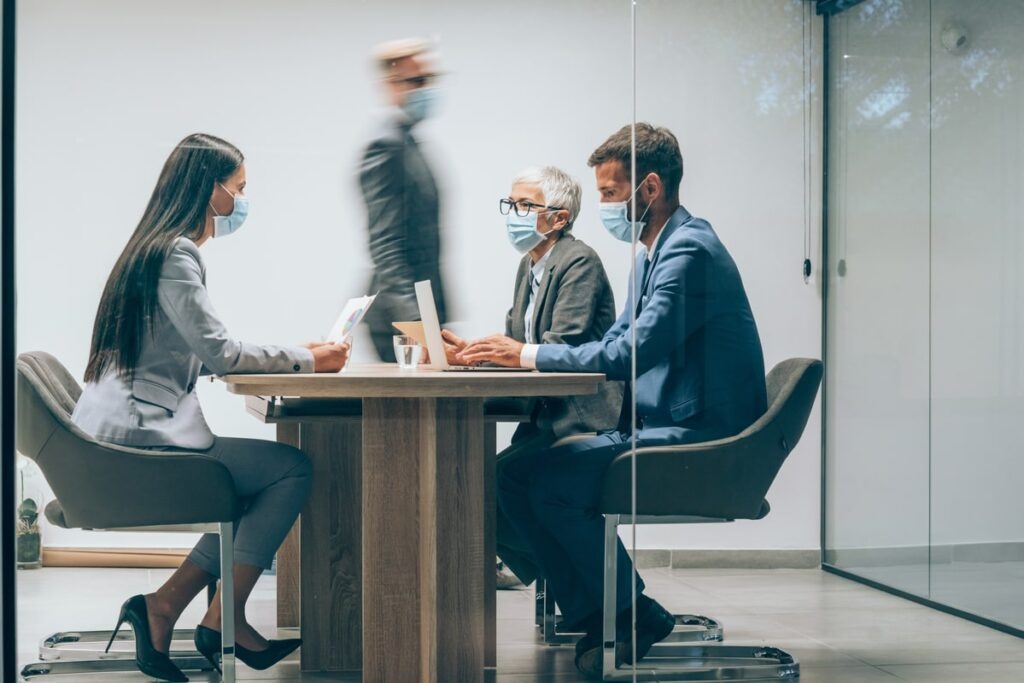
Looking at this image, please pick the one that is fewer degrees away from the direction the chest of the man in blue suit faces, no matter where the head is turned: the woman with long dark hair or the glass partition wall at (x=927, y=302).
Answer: the woman with long dark hair

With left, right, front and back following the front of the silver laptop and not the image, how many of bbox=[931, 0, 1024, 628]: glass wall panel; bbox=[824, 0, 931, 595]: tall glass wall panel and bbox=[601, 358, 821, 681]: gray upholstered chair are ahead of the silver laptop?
3

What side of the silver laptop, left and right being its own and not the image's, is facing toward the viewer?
right

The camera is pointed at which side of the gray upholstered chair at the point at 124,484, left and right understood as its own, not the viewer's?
right

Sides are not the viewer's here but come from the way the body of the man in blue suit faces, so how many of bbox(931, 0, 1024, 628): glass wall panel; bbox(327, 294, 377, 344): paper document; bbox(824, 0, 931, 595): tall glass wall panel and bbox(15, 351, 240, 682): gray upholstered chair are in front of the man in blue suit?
2

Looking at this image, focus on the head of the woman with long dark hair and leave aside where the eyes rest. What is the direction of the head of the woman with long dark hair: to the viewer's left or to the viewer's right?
to the viewer's right

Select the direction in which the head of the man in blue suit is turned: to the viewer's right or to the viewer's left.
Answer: to the viewer's left

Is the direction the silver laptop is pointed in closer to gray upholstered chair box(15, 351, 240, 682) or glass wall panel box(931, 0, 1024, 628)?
the glass wall panel

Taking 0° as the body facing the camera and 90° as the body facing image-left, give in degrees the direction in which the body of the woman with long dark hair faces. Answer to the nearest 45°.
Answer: approximately 270°

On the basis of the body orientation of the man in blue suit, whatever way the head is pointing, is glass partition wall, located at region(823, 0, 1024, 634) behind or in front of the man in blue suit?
behind

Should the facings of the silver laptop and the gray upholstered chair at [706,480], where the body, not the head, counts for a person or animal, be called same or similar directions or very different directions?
very different directions

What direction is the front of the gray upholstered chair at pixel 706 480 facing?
to the viewer's left
